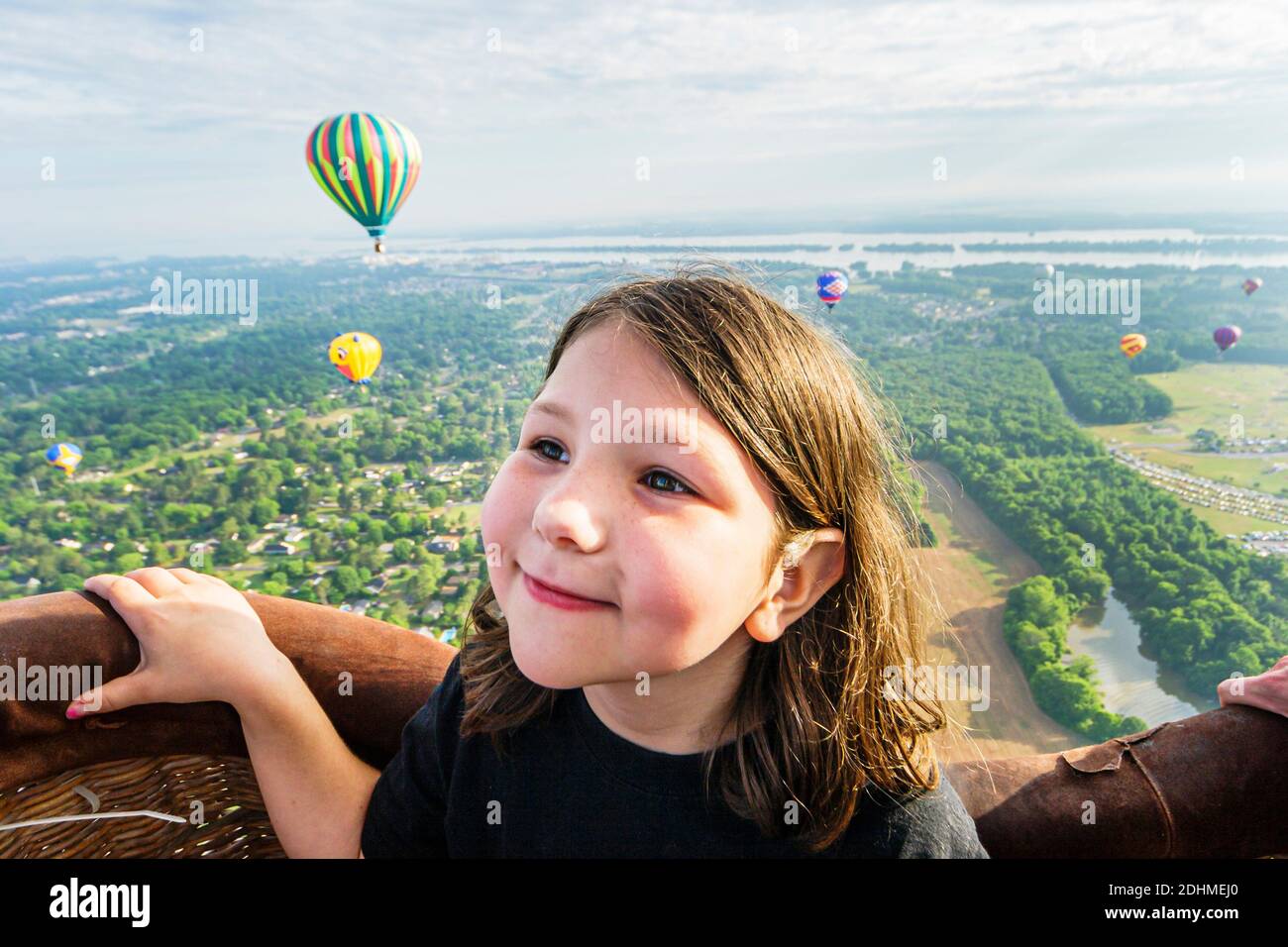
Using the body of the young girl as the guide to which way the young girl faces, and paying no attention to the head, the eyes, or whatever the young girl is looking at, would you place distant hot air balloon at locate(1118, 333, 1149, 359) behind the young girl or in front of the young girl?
behind

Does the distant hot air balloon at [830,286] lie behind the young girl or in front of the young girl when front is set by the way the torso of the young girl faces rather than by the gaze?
behind

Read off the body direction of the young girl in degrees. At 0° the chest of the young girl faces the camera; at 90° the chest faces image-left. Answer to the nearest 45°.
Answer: approximately 45°
